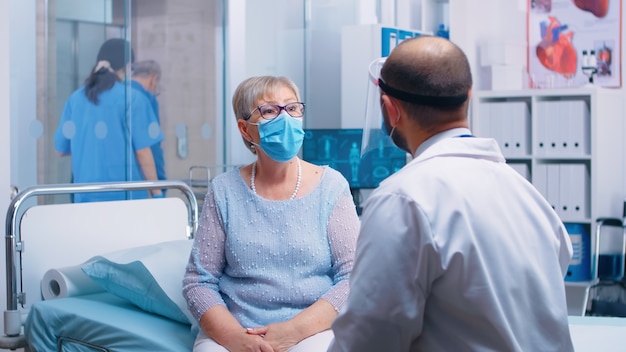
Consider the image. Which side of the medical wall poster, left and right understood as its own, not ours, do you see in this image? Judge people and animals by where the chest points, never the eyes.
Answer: front

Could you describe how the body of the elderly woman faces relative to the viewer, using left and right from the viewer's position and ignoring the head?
facing the viewer

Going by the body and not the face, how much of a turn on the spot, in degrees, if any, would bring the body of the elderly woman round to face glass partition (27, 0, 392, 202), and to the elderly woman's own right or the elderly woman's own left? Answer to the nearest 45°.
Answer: approximately 180°

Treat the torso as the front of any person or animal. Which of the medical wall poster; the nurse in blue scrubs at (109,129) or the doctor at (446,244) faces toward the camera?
the medical wall poster

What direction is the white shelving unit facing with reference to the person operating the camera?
facing the viewer and to the left of the viewer

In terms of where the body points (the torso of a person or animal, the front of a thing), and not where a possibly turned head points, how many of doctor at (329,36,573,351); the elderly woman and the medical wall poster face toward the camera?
2

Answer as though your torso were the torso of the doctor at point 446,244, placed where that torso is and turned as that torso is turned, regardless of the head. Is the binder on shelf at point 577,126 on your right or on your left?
on your right

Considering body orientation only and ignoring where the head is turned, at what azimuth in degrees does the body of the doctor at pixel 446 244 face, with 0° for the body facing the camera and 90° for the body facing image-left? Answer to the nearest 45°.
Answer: approximately 135°

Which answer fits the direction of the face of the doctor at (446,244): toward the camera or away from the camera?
away from the camera

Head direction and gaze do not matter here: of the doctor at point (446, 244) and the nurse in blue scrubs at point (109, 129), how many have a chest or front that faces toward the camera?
0

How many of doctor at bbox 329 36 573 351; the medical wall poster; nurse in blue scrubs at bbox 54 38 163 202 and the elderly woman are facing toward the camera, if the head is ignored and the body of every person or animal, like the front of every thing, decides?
2

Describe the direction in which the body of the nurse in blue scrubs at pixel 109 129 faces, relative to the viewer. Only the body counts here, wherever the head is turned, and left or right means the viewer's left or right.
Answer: facing away from the viewer and to the right of the viewer
